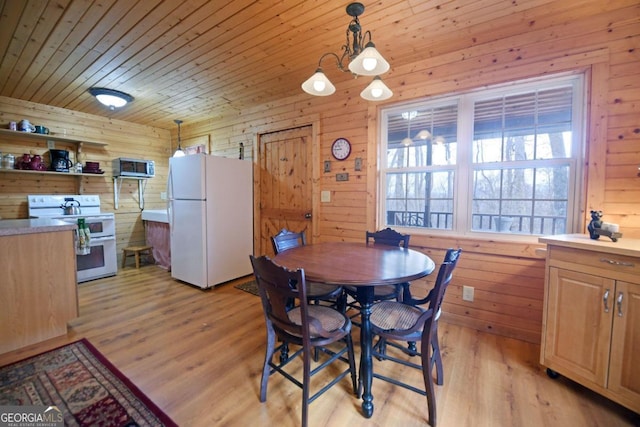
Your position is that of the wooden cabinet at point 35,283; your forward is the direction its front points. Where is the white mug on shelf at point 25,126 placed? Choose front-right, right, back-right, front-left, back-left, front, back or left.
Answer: front-left

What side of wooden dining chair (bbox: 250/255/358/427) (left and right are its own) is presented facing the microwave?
left

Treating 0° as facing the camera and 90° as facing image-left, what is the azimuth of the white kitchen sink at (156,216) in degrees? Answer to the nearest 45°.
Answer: approximately 45°

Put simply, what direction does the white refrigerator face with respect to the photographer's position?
facing the viewer and to the left of the viewer

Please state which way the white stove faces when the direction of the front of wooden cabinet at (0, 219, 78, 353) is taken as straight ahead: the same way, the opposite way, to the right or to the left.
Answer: to the right

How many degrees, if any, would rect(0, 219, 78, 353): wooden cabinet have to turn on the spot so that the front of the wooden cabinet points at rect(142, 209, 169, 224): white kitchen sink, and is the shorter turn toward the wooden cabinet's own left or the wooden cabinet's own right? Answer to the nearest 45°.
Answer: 0° — it already faces it

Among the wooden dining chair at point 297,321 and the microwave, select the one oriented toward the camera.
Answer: the microwave

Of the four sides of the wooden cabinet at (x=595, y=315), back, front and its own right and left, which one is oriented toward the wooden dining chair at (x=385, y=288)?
front

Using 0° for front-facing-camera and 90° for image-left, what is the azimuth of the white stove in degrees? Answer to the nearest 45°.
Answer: approximately 315°

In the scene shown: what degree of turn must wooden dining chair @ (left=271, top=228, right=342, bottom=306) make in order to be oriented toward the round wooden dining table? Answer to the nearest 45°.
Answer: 0° — it already faces it

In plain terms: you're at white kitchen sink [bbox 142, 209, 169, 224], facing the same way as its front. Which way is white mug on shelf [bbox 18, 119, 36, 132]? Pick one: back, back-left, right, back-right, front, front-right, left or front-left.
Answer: front-right

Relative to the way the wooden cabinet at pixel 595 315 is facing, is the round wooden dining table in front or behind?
in front

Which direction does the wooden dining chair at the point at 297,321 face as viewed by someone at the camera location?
facing away from the viewer and to the right of the viewer

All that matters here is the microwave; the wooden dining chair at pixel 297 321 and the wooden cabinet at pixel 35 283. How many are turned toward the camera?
1
